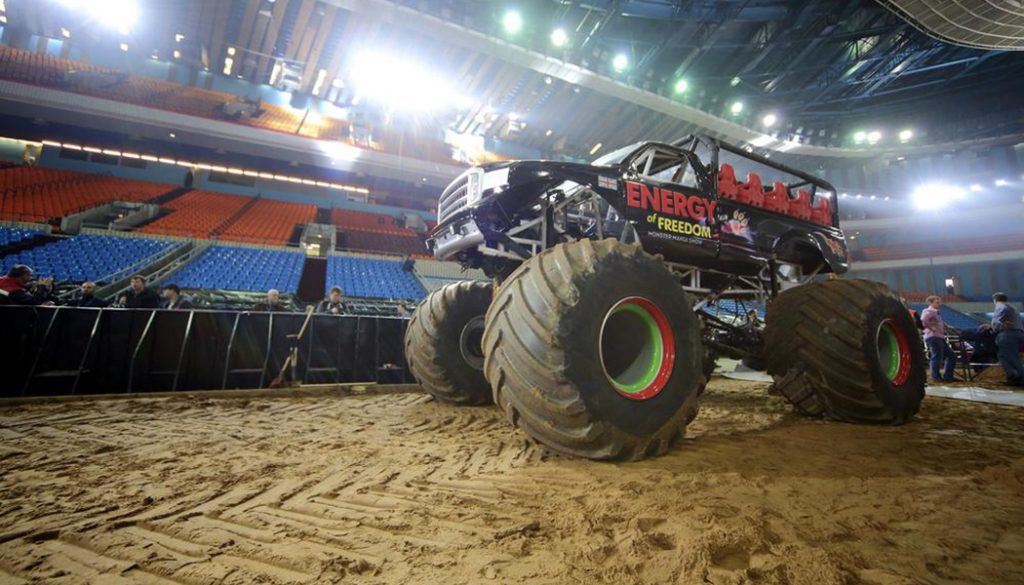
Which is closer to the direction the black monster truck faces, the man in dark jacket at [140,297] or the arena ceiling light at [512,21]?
the man in dark jacket

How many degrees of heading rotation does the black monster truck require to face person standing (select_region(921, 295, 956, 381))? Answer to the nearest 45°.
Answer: approximately 180°

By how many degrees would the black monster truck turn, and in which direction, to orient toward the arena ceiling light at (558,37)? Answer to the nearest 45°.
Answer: approximately 135° to its right

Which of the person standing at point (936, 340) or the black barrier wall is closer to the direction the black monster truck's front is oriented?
the black barrier wall

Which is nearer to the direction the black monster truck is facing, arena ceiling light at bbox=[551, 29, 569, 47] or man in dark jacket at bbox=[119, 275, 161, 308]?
the man in dark jacket

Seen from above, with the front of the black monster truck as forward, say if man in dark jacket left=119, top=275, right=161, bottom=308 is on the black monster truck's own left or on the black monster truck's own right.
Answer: on the black monster truck's own right

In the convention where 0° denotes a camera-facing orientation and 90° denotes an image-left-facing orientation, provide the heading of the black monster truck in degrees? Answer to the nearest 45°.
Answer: approximately 45°

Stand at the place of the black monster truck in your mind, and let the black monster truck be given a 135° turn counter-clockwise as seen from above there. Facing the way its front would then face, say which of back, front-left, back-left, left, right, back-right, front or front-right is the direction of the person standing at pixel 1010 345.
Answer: front-left
